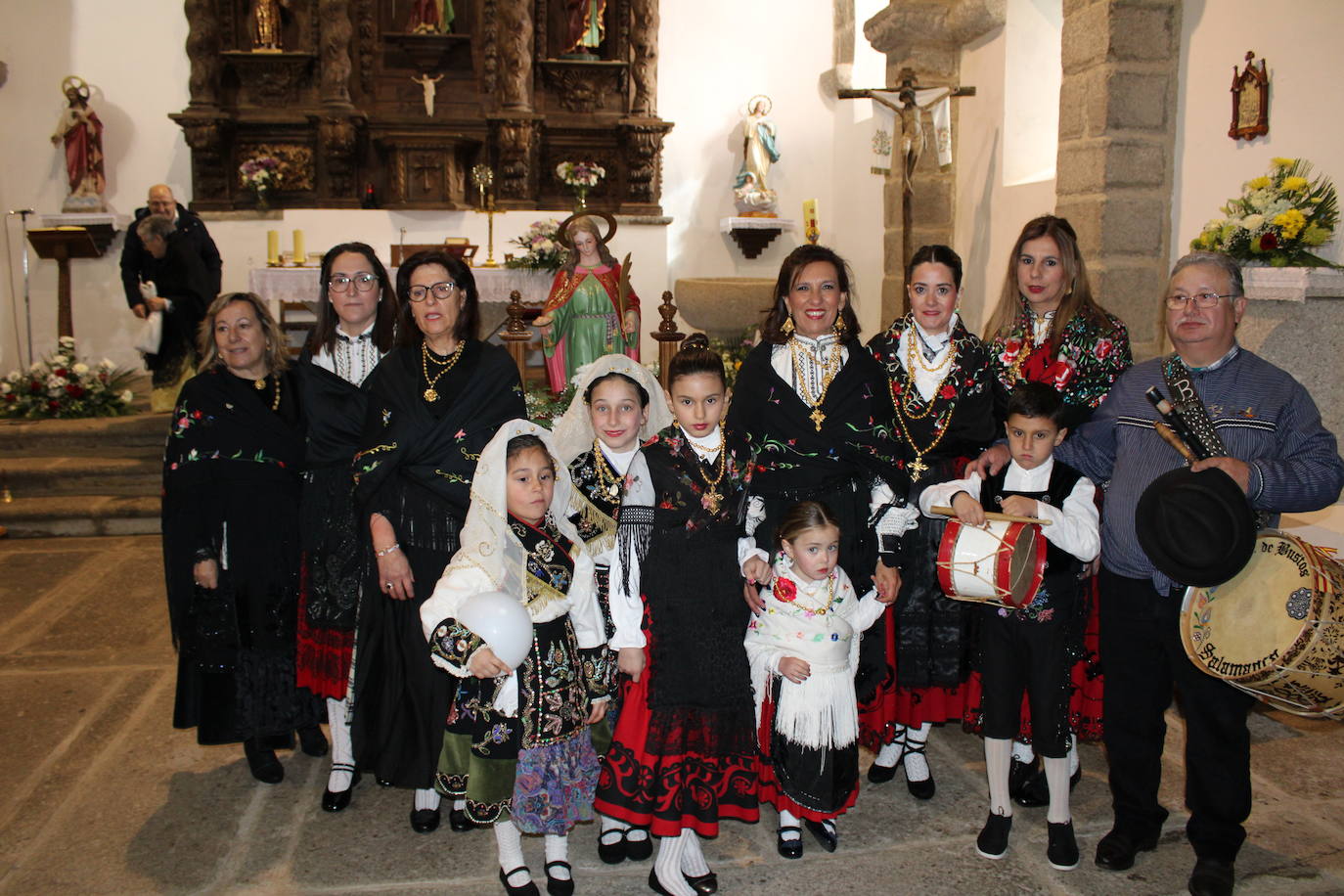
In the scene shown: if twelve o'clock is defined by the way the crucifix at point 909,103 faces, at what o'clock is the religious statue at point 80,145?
The religious statue is roughly at 3 o'clock from the crucifix.

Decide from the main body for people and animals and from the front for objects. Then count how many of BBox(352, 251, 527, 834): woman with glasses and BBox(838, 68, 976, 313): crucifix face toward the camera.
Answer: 2

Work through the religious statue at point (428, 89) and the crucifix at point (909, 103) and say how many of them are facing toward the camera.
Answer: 2

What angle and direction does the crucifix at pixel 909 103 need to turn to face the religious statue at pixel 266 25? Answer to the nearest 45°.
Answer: approximately 90° to its right

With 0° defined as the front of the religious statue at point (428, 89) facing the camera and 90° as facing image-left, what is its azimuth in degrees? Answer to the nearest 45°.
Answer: approximately 0°
